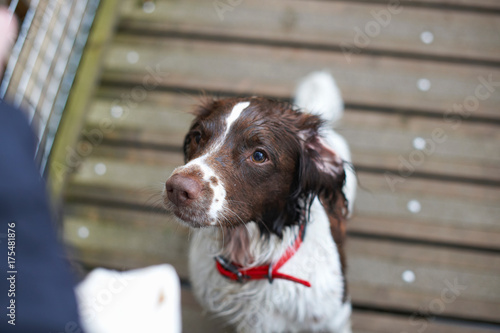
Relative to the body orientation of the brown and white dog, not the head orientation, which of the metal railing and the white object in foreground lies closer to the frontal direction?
the white object in foreground

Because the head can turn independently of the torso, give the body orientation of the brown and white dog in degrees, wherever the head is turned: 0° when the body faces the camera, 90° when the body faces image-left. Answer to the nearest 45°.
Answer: approximately 45°

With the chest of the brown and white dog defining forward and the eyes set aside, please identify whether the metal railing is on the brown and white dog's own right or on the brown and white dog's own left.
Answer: on the brown and white dog's own right
